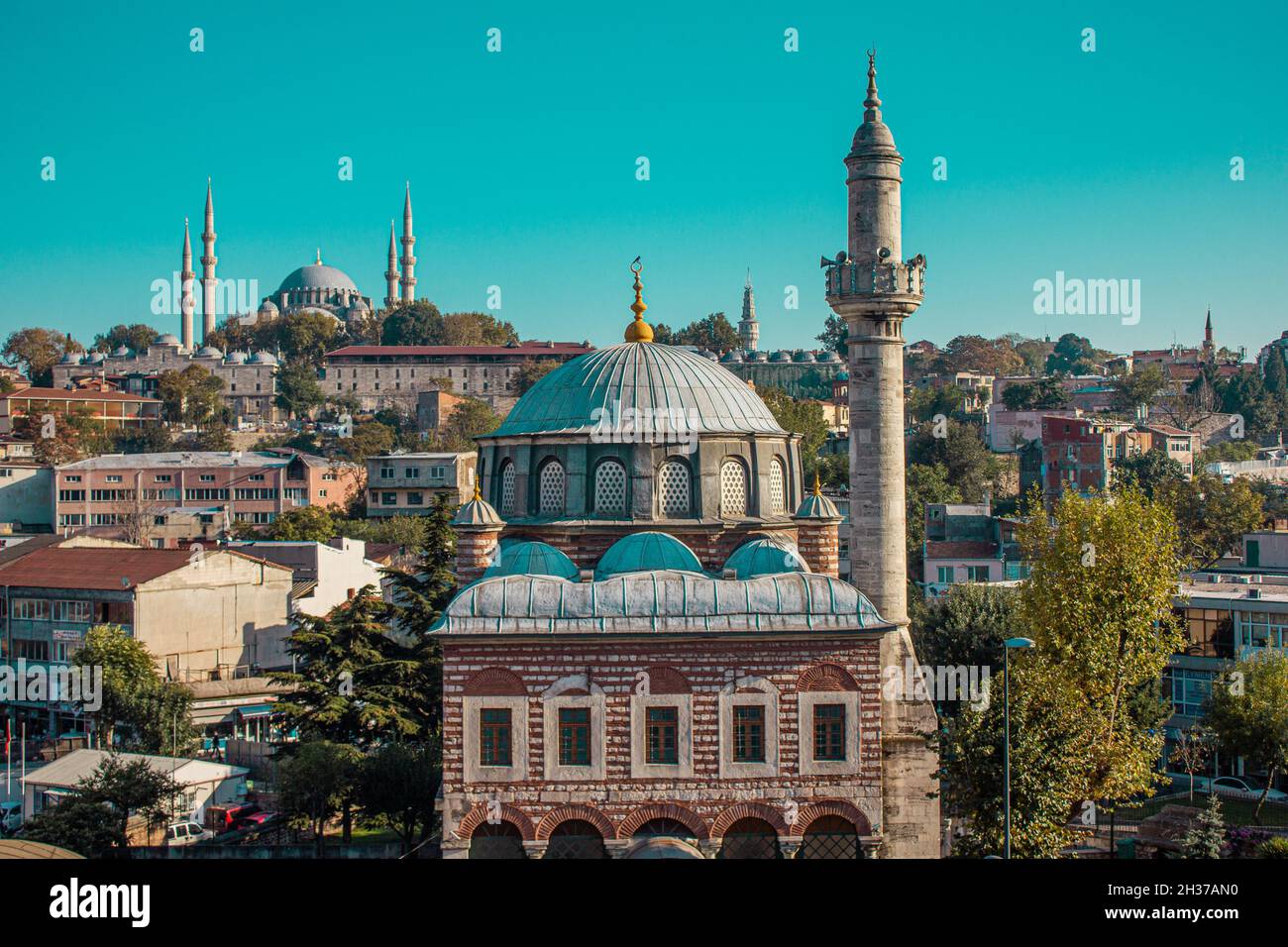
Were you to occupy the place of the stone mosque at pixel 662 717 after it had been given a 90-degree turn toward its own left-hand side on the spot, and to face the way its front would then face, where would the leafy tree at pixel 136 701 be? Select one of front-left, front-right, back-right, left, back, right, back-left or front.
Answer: back-left

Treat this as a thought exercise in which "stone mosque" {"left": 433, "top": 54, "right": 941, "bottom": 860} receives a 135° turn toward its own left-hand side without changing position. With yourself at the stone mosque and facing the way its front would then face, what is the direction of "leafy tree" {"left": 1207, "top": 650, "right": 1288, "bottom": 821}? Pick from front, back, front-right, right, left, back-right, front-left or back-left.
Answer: front

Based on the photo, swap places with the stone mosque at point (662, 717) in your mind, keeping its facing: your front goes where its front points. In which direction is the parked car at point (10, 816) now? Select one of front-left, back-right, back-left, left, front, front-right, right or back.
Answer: back-right

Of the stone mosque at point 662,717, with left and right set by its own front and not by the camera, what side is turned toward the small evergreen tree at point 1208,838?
left
